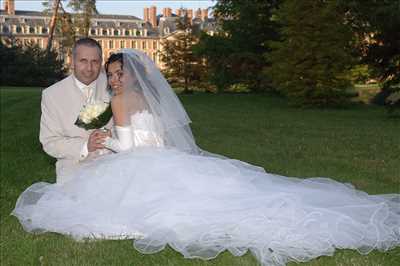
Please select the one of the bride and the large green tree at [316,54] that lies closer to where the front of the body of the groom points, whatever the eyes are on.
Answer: the bride

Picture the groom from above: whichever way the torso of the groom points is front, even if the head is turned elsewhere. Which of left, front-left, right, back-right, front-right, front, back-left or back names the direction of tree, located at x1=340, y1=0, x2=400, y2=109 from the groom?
left

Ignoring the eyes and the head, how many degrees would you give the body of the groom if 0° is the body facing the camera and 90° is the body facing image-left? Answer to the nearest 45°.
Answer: approximately 315°

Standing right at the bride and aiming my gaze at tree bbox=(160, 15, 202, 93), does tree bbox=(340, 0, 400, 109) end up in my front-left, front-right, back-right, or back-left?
front-right

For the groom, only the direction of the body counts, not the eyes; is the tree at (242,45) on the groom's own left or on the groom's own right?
on the groom's own left

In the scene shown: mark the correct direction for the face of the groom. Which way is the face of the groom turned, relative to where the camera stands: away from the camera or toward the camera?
toward the camera

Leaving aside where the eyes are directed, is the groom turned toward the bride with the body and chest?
yes

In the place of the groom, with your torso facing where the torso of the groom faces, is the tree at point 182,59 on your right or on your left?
on your left

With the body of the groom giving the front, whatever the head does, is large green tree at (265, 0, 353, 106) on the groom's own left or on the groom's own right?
on the groom's own left
